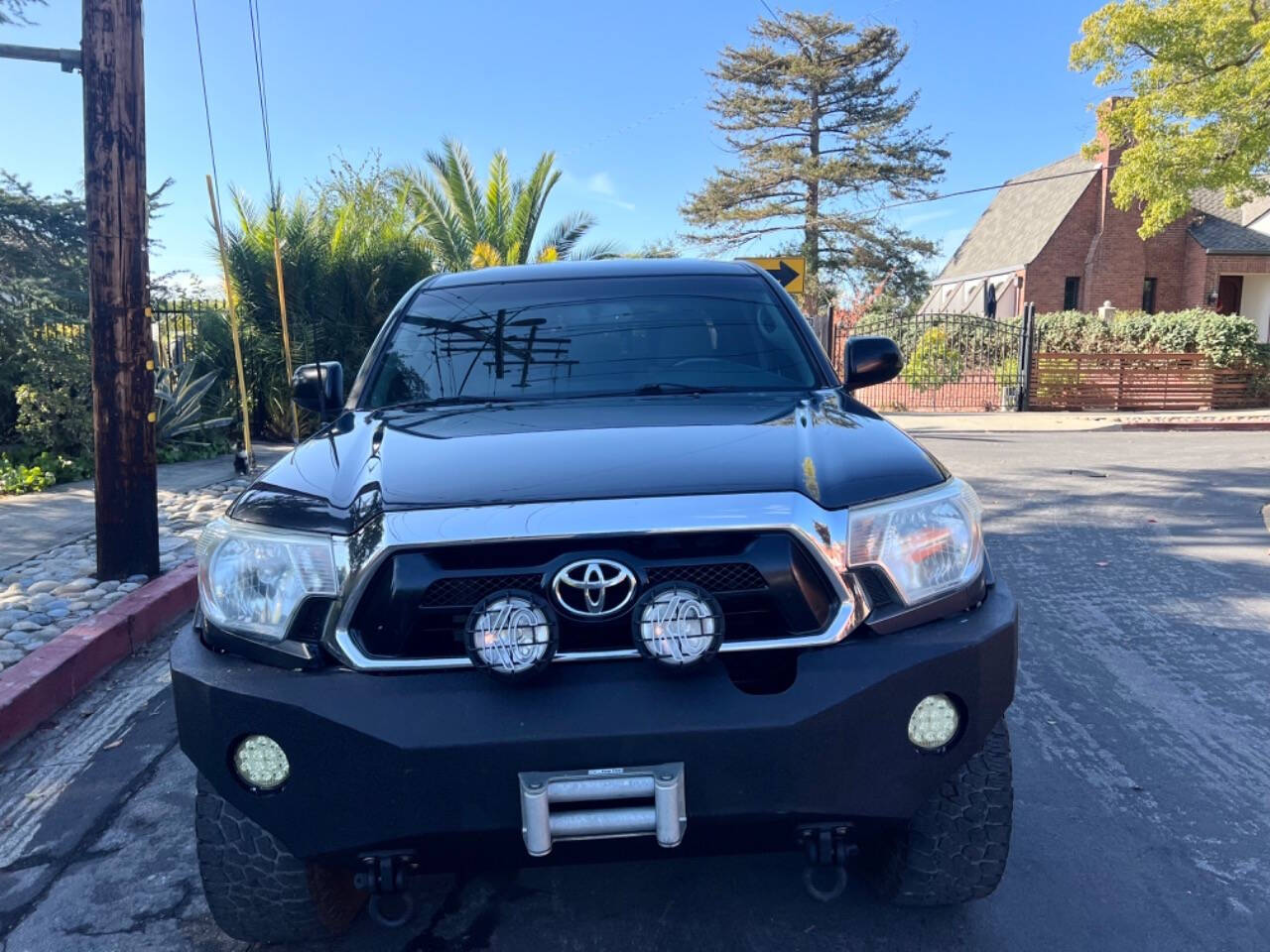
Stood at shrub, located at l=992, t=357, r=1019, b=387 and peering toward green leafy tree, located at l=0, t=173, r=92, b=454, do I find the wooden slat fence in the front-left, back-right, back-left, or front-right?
back-left

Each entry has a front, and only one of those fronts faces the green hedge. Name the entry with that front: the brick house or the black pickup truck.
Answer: the brick house

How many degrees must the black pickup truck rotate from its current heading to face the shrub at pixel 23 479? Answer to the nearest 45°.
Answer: approximately 135° to its right

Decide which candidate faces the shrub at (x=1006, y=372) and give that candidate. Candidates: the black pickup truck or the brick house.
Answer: the brick house

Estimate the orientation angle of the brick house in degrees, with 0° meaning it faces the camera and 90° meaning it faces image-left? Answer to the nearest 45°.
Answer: approximately 0°

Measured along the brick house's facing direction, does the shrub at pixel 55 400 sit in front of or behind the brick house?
in front

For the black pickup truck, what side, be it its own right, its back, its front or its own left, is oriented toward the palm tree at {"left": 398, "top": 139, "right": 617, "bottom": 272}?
back

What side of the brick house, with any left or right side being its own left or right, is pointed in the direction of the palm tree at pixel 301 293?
front

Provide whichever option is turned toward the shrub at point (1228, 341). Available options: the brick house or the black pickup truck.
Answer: the brick house

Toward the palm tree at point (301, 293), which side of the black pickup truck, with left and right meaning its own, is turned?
back
